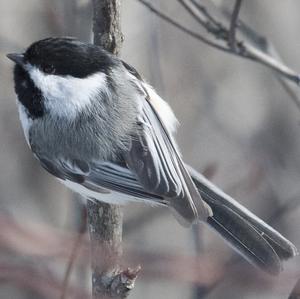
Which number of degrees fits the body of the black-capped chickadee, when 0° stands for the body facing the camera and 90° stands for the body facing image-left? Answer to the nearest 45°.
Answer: approximately 135°
